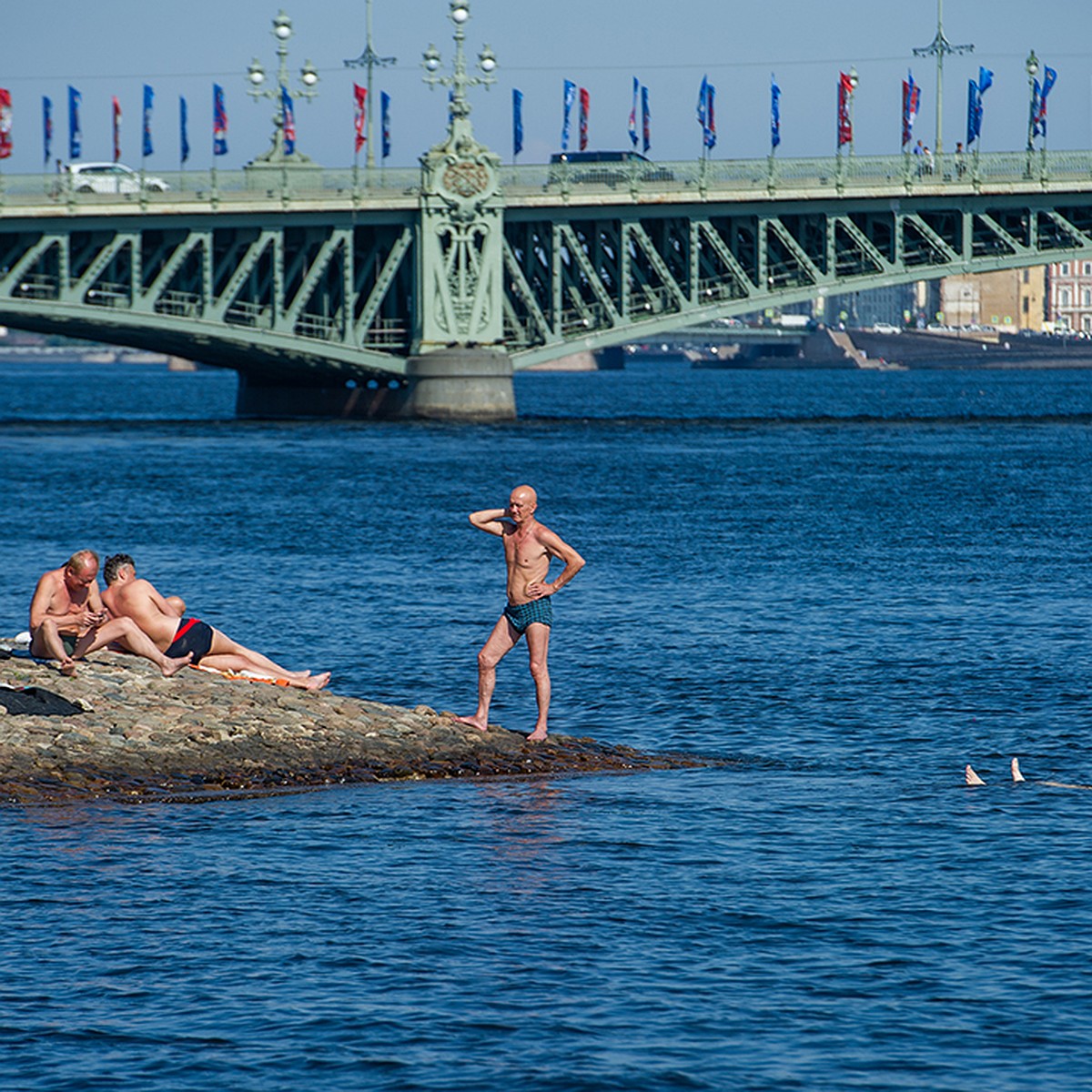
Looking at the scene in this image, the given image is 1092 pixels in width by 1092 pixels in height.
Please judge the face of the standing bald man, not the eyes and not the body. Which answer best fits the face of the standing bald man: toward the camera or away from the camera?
toward the camera

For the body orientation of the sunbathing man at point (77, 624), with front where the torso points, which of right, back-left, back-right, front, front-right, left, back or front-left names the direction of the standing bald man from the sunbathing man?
front

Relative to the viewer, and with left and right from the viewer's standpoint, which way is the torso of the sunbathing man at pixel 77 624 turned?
facing the viewer and to the right of the viewer
